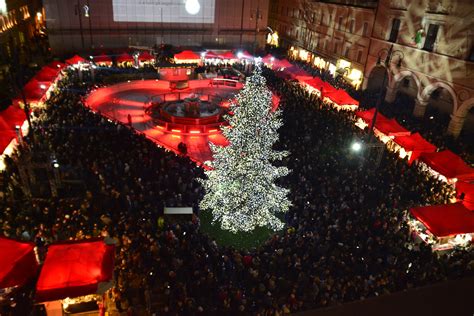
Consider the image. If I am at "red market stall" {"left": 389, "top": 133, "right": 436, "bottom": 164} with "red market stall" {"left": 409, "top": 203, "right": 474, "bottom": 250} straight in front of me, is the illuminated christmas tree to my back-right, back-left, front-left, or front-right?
front-right

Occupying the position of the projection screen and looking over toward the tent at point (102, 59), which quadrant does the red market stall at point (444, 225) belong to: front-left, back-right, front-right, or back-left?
front-left

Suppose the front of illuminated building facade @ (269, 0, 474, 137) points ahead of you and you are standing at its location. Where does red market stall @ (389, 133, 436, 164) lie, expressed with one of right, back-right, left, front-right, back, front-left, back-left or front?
front-left

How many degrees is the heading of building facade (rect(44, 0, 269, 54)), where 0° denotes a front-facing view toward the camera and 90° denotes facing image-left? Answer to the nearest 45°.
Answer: approximately 0°

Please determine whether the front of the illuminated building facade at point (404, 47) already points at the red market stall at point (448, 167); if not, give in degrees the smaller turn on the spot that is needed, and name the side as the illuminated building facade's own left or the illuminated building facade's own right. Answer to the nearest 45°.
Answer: approximately 45° to the illuminated building facade's own left

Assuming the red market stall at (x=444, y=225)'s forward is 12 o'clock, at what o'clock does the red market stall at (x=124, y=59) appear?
the red market stall at (x=124, y=59) is roughly at 2 o'clock from the red market stall at (x=444, y=225).

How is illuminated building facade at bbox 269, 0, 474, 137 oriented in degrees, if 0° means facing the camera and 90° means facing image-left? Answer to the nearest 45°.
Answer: approximately 45°

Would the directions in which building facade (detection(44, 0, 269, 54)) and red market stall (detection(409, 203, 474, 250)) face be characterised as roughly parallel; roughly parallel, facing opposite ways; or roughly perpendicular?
roughly perpendicular

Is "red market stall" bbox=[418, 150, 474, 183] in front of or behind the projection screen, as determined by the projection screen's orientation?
in front

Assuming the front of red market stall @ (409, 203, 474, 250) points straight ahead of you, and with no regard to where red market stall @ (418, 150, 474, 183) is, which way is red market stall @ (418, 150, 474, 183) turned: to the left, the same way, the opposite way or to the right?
the same way

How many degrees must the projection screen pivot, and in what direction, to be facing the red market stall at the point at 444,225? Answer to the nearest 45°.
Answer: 0° — it already faces it

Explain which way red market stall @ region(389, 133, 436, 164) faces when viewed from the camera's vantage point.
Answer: facing the viewer and to the left of the viewer

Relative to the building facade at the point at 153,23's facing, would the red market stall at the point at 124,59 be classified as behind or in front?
in front

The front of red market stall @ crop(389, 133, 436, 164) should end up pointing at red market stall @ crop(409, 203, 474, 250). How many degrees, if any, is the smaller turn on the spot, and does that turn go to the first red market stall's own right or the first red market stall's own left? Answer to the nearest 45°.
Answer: approximately 45° to the first red market stall's own left

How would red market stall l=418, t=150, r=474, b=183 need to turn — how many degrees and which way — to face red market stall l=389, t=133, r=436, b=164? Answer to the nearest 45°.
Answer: approximately 90° to its right

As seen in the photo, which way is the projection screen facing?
toward the camera

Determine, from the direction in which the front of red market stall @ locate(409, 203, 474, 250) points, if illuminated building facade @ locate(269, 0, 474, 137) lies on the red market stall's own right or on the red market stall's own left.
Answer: on the red market stall's own right

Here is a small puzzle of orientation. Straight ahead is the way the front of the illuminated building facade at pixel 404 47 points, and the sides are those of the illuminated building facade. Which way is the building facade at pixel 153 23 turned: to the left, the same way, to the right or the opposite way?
to the left

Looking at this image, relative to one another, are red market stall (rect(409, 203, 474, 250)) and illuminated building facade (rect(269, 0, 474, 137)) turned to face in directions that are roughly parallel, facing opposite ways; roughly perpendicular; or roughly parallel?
roughly parallel
